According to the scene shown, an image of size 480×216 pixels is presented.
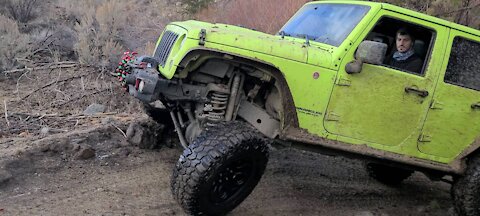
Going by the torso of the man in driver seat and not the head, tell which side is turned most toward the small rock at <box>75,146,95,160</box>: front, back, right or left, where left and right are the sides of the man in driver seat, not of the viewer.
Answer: front

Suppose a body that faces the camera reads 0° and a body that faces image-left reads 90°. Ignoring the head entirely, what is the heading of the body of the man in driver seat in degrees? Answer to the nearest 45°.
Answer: approximately 45°

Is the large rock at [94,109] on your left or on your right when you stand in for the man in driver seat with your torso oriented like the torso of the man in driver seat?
on your right

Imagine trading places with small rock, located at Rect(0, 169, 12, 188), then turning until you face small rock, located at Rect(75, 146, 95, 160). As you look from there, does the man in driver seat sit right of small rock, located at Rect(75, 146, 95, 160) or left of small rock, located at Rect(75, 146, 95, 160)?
right
